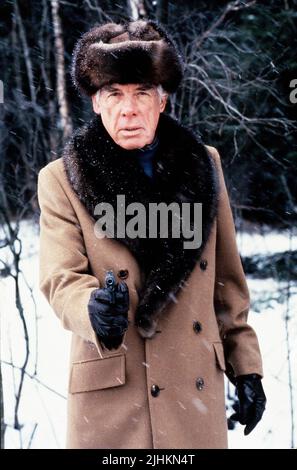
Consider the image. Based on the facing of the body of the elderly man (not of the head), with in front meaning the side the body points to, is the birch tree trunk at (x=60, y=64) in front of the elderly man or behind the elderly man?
behind

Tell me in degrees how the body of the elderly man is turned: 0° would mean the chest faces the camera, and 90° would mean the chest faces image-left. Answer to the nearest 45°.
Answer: approximately 0°
